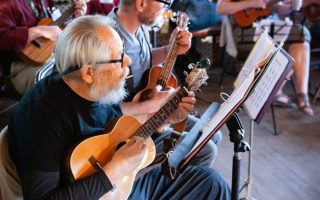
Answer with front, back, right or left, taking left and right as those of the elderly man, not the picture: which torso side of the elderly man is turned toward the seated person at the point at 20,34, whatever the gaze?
left

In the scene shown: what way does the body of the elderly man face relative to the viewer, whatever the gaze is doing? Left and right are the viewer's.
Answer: facing to the right of the viewer

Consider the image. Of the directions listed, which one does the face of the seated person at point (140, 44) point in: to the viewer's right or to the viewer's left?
to the viewer's right

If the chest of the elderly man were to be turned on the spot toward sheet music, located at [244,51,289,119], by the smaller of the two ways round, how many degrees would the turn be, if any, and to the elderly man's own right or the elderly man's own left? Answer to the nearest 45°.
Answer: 0° — they already face it

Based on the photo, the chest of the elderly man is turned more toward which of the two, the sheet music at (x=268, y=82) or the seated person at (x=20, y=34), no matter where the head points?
the sheet music

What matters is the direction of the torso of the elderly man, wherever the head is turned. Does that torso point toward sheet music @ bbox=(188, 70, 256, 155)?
yes

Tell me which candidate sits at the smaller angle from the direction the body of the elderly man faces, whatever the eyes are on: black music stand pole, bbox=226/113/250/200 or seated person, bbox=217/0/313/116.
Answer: the black music stand pole

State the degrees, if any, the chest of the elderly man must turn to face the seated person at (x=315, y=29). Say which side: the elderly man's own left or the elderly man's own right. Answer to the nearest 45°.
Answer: approximately 45° to the elderly man's own left

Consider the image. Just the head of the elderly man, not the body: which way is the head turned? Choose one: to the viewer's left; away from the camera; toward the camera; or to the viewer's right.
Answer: to the viewer's right

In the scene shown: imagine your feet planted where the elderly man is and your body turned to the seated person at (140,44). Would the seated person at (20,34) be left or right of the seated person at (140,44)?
left
